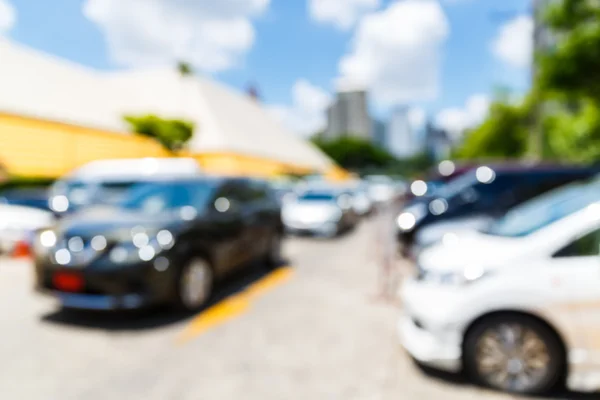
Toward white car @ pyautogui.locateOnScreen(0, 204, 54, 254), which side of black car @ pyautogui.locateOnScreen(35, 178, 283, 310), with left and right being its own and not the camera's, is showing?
right

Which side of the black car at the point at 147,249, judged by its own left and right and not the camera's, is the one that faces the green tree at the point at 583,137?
back

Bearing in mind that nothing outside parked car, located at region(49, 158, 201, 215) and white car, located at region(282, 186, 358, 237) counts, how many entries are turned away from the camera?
0

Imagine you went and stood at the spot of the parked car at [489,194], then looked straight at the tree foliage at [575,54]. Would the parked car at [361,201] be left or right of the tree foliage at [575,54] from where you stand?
left

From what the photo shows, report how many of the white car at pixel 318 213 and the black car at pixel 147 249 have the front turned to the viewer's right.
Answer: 0

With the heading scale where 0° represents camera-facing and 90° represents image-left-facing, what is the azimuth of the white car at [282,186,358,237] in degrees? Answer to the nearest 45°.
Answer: approximately 45°

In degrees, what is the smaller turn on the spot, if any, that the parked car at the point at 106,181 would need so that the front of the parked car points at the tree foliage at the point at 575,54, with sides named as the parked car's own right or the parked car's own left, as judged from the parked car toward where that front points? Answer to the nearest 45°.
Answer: approximately 135° to the parked car's own left

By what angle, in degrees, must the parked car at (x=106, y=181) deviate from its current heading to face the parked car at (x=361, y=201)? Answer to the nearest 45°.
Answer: approximately 180°

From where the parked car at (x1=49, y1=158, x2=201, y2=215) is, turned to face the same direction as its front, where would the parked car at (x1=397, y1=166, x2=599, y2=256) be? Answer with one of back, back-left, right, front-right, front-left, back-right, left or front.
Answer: left
